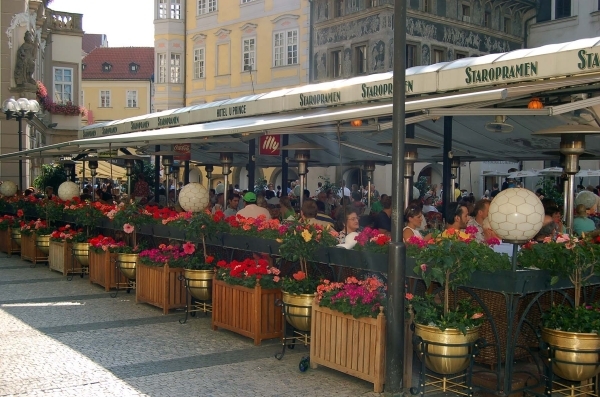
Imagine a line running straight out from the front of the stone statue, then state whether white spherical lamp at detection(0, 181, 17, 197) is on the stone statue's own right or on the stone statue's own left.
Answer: on the stone statue's own right

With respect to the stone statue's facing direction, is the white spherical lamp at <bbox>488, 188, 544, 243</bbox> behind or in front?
in front

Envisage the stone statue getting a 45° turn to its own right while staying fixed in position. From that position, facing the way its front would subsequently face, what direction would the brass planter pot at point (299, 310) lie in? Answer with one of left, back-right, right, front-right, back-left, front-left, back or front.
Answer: front

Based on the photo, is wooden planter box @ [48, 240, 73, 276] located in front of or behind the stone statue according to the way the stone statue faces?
in front

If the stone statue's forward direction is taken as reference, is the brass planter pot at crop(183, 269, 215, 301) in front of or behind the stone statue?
in front

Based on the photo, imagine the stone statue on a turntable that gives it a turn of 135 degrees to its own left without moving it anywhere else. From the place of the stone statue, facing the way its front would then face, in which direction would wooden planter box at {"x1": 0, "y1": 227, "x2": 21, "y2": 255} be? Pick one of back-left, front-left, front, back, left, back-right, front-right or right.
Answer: back

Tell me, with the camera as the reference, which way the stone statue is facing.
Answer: facing the viewer and to the right of the viewer
